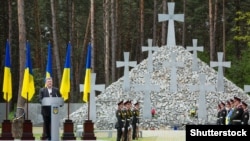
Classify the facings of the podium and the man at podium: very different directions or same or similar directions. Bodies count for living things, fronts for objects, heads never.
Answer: same or similar directions

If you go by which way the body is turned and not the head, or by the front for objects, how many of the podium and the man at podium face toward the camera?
2

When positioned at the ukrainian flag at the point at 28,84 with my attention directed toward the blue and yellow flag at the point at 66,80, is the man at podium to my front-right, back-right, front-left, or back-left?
front-right

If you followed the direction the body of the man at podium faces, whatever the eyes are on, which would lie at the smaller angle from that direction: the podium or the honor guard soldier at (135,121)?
the podium

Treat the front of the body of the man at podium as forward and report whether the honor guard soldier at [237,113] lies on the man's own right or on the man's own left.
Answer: on the man's own left

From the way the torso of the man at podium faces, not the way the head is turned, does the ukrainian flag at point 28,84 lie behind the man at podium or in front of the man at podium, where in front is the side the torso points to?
behind

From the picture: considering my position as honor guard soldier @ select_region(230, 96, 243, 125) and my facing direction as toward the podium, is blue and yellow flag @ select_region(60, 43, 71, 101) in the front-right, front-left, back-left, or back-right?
front-right

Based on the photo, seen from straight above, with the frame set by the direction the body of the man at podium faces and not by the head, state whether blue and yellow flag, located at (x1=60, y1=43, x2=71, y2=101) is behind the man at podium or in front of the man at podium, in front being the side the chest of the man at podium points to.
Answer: behind

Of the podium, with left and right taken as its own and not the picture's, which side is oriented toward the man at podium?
back

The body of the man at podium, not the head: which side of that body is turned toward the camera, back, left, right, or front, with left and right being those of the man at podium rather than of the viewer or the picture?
front
